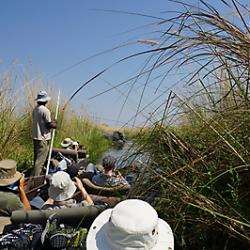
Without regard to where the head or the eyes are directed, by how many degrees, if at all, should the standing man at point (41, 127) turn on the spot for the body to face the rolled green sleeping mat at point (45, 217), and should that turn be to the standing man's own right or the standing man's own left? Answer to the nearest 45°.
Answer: approximately 135° to the standing man's own right

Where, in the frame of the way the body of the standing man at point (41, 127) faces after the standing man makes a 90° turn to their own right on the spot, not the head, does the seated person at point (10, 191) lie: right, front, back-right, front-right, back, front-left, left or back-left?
front-right

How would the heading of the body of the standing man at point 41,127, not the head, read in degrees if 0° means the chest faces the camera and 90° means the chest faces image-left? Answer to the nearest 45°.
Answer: approximately 225°

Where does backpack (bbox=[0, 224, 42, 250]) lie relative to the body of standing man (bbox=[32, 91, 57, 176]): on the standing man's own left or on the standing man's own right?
on the standing man's own right

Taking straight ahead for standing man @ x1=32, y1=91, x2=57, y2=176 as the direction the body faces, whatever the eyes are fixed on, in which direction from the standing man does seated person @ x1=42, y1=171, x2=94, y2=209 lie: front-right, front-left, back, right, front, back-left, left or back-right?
back-right
